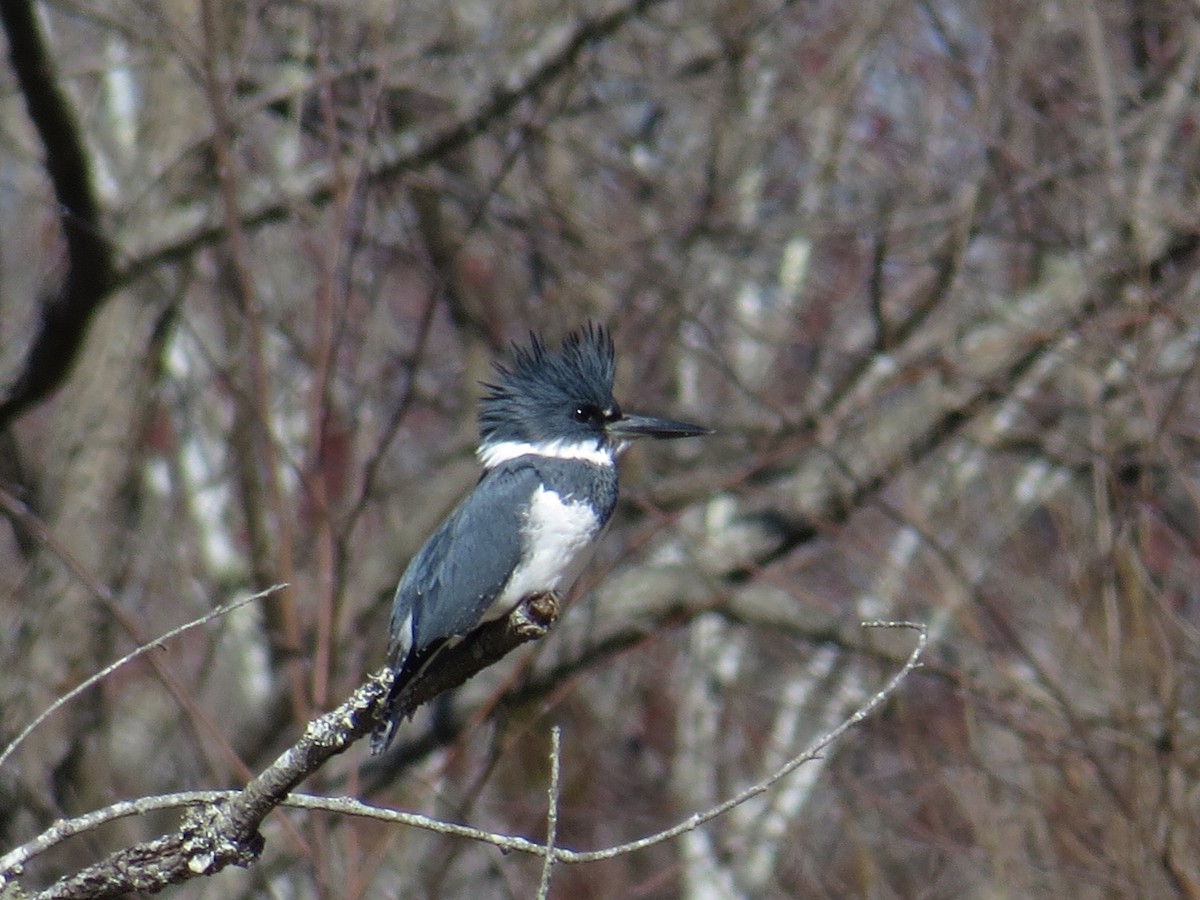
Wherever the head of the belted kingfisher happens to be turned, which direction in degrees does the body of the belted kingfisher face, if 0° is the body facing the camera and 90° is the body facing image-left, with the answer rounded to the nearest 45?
approximately 270°
